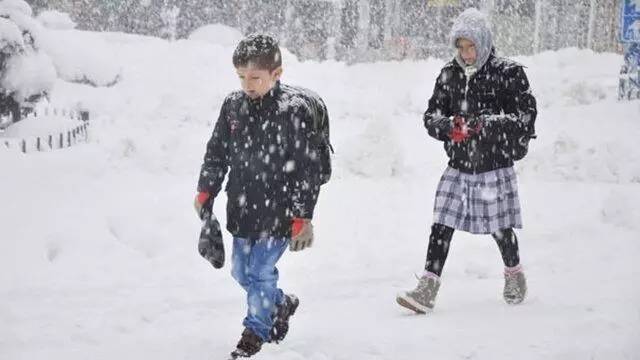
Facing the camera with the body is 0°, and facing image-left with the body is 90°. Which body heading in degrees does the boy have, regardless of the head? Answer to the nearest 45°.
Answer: approximately 45°
